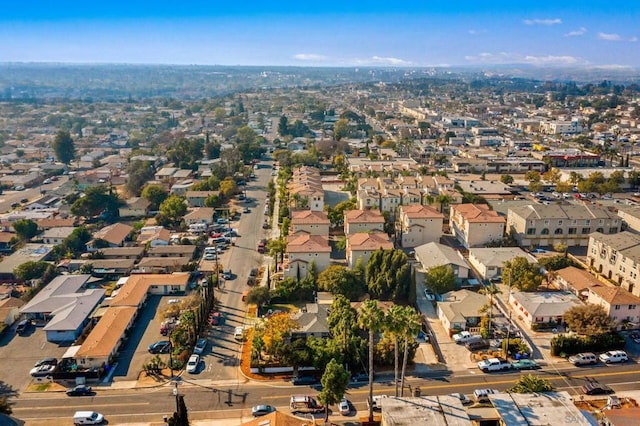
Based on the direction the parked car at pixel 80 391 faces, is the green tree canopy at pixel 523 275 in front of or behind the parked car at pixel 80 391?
behind

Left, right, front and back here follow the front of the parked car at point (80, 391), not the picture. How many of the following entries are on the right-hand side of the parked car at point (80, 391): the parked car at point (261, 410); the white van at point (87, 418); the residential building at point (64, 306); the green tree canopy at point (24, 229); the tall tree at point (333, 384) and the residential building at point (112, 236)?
3

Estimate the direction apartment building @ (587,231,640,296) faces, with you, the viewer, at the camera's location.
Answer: facing the viewer and to the left of the viewer

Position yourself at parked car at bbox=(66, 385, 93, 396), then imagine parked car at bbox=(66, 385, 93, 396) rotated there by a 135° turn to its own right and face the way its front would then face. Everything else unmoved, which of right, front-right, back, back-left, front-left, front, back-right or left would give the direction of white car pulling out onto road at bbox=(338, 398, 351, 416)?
right

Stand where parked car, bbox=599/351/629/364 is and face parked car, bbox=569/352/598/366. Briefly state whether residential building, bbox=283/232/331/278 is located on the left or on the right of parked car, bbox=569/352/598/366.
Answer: right

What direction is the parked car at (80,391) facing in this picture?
to the viewer's left

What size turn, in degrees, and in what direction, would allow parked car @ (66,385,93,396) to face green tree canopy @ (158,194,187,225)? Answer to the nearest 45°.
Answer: approximately 90° to its right

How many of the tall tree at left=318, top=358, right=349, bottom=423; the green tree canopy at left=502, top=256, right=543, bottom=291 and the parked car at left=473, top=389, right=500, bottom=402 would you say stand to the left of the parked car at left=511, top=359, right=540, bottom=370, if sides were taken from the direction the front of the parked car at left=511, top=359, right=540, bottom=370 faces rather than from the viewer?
1

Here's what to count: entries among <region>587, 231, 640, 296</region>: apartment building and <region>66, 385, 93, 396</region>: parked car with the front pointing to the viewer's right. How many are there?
0
